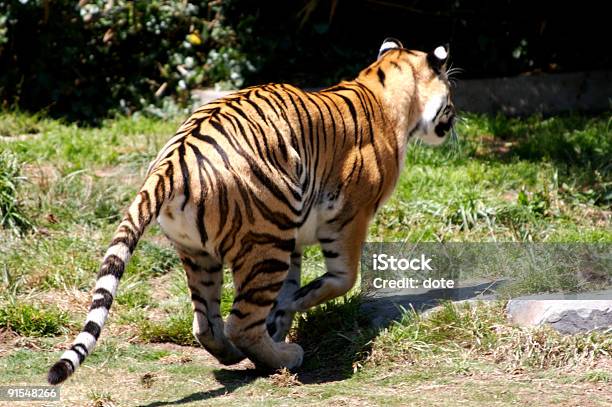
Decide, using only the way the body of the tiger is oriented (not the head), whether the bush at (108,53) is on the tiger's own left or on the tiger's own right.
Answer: on the tiger's own left

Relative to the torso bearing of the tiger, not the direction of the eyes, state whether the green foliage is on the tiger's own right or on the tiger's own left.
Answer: on the tiger's own left

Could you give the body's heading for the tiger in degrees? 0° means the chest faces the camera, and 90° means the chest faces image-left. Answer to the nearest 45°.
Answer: approximately 225°
